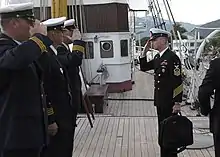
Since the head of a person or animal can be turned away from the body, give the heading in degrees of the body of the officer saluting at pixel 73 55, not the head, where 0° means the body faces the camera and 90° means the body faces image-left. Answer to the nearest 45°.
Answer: approximately 315°

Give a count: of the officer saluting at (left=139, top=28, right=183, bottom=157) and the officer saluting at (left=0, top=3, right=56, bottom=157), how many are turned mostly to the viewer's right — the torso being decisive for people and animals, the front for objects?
1

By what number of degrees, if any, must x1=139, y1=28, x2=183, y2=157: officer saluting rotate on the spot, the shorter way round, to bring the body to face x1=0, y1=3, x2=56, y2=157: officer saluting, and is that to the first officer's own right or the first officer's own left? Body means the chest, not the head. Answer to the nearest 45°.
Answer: approximately 45° to the first officer's own left

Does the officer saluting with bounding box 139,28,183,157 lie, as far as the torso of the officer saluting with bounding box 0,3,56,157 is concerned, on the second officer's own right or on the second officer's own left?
on the second officer's own left

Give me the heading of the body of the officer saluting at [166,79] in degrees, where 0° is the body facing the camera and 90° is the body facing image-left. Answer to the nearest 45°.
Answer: approximately 45°

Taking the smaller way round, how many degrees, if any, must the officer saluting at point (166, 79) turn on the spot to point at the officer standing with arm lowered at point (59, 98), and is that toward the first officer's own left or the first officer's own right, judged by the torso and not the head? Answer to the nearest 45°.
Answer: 0° — they already face them

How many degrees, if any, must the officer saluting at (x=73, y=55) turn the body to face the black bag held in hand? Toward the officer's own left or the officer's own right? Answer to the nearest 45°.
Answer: approximately 45° to the officer's own left

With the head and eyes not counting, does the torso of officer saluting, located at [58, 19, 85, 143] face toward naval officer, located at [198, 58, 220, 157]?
yes

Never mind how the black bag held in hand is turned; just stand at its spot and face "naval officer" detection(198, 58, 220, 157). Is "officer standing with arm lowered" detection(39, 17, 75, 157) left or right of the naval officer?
right

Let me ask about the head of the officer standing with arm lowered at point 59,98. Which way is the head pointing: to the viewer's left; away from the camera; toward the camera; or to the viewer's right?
to the viewer's right

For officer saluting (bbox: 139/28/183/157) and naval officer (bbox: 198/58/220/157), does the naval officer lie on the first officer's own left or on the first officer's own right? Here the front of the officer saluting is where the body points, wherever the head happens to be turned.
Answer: on the first officer's own left

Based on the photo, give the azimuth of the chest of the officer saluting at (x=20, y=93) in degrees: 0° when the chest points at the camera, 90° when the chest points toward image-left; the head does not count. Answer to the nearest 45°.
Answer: approximately 270°
